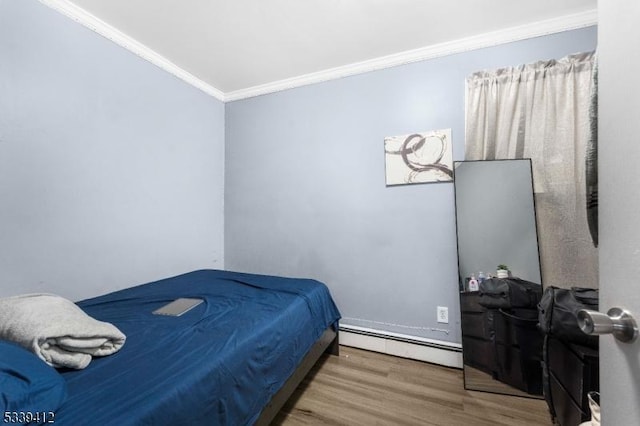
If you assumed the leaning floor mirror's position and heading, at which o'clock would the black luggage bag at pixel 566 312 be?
The black luggage bag is roughly at 11 o'clock from the leaning floor mirror.

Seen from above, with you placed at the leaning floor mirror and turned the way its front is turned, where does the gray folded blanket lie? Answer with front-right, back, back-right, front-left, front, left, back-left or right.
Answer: front-right

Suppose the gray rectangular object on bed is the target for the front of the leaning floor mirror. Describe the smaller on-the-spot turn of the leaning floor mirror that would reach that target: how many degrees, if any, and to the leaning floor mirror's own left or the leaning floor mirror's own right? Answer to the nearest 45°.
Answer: approximately 45° to the leaning floor mirror's own right

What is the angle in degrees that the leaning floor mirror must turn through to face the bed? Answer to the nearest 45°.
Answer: approximately 45° to its right

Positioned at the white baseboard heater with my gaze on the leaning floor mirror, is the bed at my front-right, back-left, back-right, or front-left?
back-right

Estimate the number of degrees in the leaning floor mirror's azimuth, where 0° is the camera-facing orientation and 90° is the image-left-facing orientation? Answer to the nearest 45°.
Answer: approximately 0°

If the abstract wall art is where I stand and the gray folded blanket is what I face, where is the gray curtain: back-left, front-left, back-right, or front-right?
back-left
